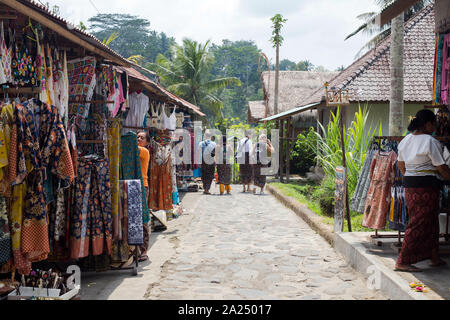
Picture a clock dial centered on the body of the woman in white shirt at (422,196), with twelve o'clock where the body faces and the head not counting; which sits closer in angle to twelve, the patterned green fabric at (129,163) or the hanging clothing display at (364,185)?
the hanging clothing display

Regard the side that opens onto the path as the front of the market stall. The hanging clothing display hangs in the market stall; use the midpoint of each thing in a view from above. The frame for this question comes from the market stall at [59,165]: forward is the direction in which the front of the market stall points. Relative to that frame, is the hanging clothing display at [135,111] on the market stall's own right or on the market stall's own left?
on the market stall's own left

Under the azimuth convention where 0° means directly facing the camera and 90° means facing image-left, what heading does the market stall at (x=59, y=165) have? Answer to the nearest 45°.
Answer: approximately 315°

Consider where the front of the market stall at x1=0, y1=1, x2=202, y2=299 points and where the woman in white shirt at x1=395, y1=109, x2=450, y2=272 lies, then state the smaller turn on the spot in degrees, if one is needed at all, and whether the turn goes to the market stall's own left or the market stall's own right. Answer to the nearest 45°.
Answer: approximately 45° to the market stall's own left
